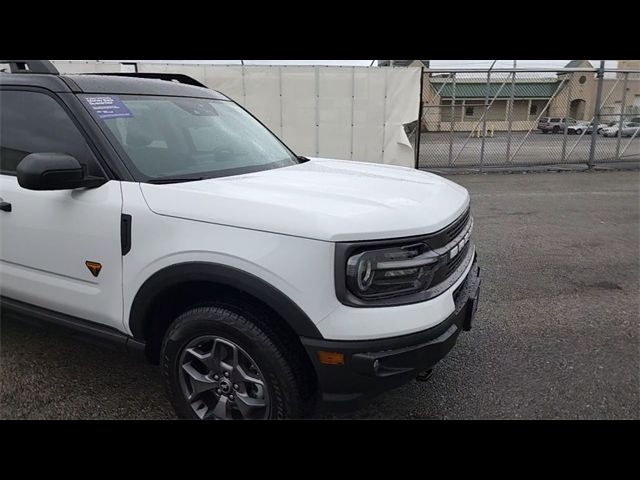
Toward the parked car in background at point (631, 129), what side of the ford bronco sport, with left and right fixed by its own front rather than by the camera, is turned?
left

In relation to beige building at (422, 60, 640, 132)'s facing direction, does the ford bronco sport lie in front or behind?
in front

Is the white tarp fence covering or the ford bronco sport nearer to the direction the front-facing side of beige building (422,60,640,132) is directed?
the ford bronco sport

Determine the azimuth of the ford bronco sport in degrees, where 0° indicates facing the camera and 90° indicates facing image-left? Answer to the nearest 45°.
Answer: approximately 315°

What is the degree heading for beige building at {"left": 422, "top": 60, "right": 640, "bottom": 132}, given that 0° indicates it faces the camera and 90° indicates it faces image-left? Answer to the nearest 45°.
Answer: approximately 0°

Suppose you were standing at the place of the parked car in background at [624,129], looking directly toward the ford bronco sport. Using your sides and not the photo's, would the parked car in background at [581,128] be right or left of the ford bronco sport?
right
